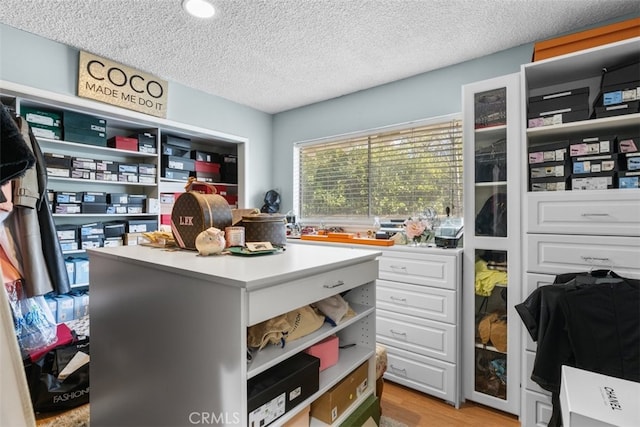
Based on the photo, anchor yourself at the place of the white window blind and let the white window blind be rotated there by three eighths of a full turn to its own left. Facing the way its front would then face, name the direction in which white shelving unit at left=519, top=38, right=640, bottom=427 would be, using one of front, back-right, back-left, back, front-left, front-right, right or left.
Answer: front-right

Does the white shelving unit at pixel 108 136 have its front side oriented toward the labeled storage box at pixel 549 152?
yes

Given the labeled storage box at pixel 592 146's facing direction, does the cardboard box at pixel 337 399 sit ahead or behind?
ahead

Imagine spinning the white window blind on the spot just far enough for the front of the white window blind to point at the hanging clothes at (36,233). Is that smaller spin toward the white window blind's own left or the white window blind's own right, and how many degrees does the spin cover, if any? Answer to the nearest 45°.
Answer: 0° — it already faces it

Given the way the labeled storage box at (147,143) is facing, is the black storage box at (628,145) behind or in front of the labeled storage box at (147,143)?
in front

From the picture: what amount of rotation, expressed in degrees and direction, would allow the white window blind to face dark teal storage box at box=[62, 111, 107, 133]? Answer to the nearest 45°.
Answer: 0° — it already faces it

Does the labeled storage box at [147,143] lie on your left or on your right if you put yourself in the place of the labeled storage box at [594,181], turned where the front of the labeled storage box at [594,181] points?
on your right

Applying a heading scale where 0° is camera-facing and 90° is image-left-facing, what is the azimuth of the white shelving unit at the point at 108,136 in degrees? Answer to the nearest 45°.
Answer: approximately 315°

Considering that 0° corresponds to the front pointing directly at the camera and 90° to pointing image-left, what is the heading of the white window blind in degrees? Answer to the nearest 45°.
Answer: approximately 45°
